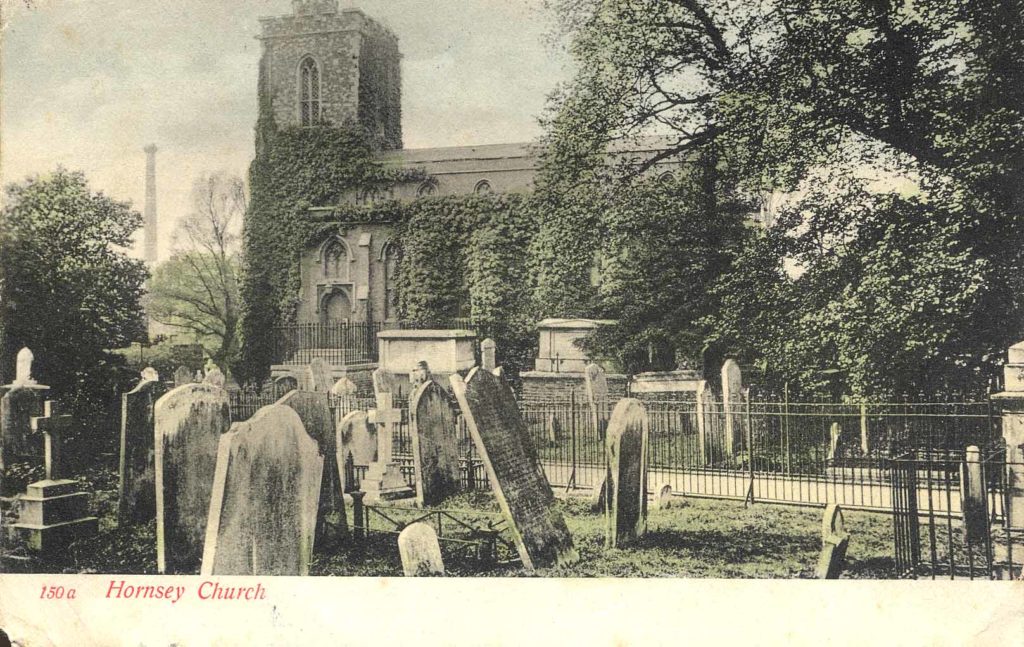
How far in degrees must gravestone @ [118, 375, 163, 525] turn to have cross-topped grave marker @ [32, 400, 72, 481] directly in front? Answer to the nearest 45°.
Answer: approximately 90° to its right

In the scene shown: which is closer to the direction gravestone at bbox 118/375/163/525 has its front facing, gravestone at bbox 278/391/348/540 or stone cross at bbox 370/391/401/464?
the gravestone

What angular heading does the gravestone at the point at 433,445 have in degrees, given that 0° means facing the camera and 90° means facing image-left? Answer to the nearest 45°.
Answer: approximately 315°

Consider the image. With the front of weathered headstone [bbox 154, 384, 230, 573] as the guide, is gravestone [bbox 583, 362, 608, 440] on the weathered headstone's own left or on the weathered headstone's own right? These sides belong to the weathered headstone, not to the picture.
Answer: on the weathered headstone's own left

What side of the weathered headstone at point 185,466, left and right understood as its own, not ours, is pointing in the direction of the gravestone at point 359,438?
left

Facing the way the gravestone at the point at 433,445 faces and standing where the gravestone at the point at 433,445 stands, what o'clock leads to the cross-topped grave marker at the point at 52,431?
The cross-topped grave marker is roughly at 4 o'clock from the gravestone.

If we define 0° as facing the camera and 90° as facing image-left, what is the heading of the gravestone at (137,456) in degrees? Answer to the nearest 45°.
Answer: approximately 315°
